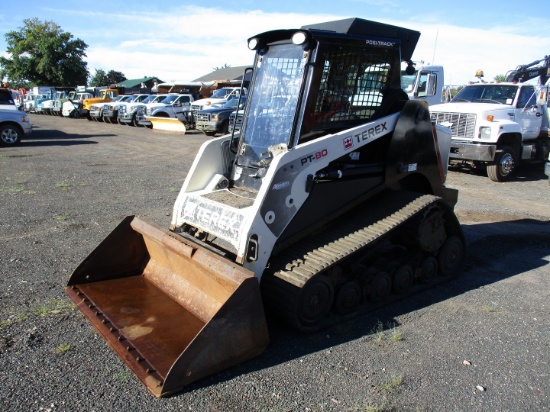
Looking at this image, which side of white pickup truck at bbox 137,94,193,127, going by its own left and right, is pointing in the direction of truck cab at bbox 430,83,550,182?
left

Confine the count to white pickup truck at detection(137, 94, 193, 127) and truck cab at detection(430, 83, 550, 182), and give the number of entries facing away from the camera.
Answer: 0

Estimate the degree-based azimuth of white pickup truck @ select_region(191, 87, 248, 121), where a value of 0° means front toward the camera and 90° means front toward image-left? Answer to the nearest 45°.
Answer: approximately 45°

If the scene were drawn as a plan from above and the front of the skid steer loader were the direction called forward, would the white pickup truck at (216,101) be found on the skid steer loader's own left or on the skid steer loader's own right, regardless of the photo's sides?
on the skid steer loader's own right

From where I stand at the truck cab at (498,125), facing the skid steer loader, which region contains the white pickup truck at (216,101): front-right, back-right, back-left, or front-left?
back-right

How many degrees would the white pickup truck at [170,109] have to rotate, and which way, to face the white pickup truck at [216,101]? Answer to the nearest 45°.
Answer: approximately 90° to its left

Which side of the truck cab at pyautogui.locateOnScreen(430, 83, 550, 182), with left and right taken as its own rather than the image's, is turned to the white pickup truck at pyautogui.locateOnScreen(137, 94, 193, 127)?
right

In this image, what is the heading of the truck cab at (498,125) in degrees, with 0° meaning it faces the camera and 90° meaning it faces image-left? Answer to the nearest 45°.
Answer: approximately 45°

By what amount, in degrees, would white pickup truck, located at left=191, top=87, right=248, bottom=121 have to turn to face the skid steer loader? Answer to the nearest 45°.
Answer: approximately 45° to its left

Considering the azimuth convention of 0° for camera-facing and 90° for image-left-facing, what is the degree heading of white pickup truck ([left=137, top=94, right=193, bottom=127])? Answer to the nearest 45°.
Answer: approximately 45°

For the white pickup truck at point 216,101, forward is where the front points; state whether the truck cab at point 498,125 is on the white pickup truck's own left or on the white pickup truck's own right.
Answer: on the white pickup truck's own left
